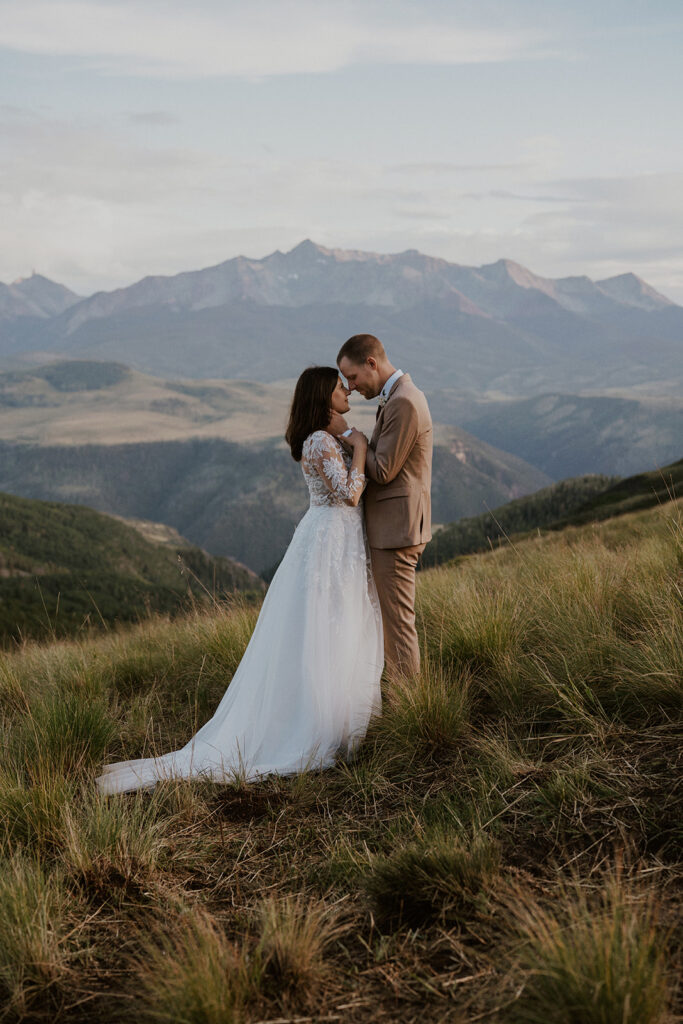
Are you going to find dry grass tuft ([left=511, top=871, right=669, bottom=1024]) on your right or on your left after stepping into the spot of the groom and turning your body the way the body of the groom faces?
on your left

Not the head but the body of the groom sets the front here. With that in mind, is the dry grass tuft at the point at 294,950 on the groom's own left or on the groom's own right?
on the groom's own left

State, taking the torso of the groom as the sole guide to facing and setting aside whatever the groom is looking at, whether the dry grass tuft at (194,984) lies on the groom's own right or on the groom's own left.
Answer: on the groom's own left

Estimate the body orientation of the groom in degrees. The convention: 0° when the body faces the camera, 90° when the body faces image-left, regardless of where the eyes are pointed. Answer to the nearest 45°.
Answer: approximately 90°
